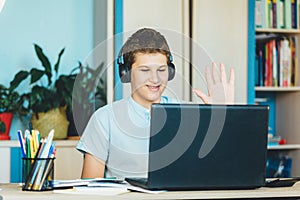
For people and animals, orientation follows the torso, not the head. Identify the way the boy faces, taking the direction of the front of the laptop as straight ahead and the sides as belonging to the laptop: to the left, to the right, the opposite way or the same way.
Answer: the opposite way

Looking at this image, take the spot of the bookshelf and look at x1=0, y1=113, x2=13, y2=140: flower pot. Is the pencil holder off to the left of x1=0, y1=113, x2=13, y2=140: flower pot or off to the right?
left

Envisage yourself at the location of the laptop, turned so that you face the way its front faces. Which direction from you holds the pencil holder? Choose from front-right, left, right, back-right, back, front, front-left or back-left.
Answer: front-left

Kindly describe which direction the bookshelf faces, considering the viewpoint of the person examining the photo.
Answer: facing the viewer

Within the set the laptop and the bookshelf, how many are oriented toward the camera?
1

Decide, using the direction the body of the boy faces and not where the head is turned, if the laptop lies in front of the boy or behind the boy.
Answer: in front

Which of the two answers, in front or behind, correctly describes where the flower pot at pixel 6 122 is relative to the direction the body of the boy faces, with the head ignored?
behind

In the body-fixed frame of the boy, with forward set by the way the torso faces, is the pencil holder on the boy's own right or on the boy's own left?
on the boy's own right

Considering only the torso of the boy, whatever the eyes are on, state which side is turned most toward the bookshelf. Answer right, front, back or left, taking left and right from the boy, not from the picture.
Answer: left

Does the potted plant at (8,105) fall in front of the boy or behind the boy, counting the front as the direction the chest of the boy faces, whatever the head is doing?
behind

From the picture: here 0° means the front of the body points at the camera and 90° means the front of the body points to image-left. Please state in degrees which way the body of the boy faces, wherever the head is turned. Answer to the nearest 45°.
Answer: approximately 315°

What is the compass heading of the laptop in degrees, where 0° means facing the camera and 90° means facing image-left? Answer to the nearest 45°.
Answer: approximately 135°

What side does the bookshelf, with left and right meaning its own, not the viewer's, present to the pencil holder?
front

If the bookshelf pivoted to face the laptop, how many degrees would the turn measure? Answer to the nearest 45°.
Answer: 0° — it already faces it
